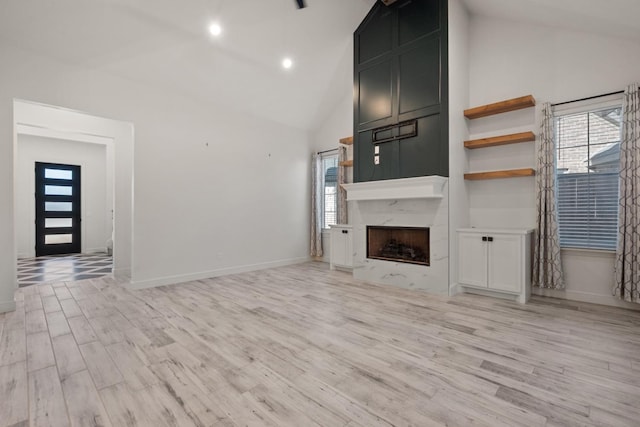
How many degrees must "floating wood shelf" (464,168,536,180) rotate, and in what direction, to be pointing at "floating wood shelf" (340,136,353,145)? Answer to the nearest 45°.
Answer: approximately 90° to its right

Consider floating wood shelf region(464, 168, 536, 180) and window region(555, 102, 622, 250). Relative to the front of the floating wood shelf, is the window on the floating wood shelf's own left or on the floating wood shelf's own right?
on the floating wood shelf's own left

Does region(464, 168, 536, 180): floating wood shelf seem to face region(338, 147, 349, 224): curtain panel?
no

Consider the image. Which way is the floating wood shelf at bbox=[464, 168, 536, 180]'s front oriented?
toward the camera

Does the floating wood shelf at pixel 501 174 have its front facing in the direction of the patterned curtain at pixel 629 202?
no

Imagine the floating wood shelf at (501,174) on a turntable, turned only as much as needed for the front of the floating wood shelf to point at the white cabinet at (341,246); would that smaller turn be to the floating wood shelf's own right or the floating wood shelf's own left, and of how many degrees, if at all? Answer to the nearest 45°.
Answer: approximately 90° to the floating wood shelf's own right

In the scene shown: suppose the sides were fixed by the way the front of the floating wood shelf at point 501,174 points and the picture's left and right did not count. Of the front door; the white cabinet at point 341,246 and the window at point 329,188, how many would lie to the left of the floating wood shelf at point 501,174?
0

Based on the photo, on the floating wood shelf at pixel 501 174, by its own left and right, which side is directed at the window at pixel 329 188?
right

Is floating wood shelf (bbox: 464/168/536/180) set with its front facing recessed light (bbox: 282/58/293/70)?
no

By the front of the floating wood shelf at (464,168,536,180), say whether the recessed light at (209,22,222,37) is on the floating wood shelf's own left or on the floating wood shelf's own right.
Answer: on the floating wood shelf's own right

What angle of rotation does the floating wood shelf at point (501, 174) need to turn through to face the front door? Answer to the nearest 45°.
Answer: approximately 90° to its right
